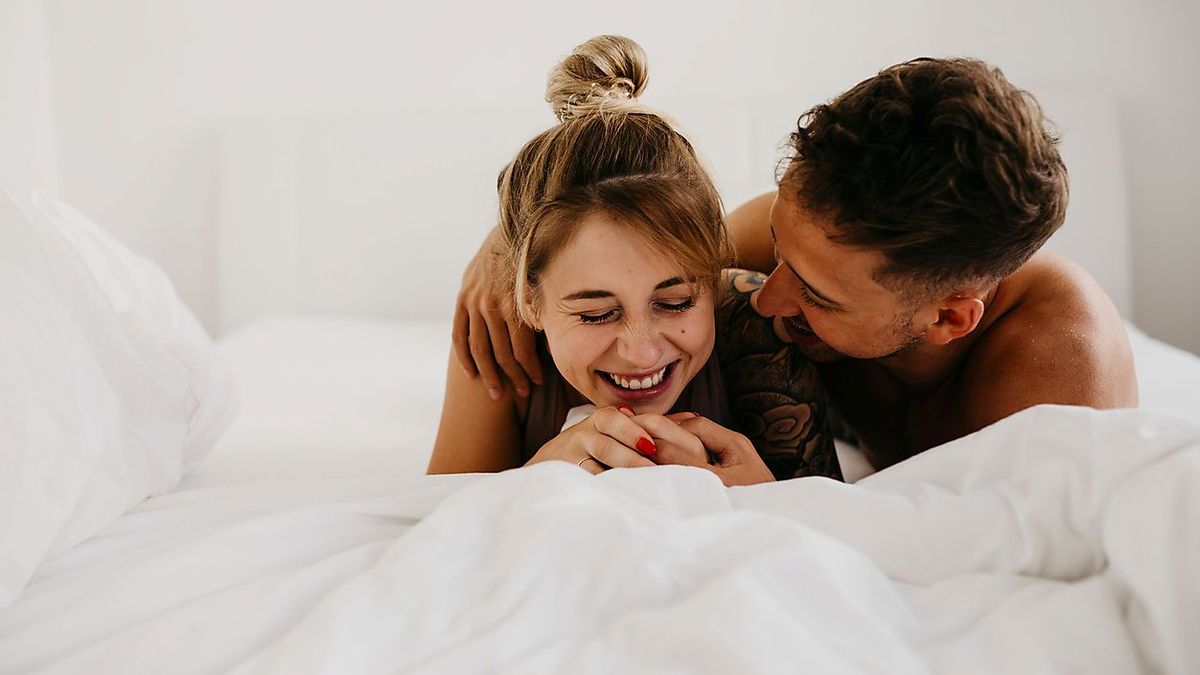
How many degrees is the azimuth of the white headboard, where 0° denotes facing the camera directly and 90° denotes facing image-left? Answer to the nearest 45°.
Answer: approximately 0°

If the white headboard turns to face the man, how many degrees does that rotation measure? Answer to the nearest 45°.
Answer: approximately 45° to its left

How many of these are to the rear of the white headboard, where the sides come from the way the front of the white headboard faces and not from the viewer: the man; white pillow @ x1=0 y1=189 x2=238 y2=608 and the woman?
0

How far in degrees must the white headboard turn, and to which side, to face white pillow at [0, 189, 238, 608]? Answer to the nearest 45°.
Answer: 0° — it already faces it

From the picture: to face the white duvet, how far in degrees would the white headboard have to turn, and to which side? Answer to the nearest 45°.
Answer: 0° — it already faces it

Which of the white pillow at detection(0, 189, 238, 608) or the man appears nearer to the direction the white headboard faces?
the man

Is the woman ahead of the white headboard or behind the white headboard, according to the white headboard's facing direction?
ahead

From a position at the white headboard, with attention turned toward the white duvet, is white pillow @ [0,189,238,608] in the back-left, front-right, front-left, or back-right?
front-right
